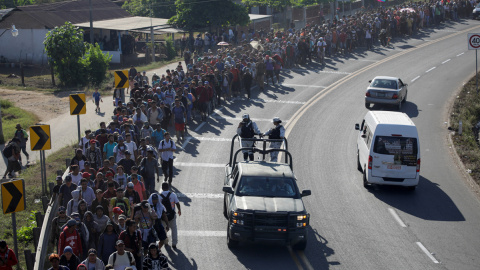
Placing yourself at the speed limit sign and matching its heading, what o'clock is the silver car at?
The silver car is roughly at 2 o'clock from the speed limit sign.

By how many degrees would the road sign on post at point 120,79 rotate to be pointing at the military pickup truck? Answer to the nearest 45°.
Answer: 0° — it already faces it

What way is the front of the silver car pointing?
away from the camera

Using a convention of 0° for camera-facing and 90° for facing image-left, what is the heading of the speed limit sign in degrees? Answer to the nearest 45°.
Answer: approximately 0°

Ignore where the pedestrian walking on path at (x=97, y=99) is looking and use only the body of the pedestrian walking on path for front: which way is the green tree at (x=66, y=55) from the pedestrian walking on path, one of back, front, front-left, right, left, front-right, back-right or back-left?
back

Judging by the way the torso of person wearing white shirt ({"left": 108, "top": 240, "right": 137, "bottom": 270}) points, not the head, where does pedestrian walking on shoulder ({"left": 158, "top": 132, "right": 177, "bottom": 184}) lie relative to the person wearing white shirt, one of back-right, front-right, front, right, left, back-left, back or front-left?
back

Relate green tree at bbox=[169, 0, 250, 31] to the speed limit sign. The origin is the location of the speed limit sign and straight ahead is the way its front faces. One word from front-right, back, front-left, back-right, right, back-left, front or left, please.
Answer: back-right

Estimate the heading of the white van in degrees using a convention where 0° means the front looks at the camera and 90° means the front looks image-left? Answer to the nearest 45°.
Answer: approximately 180°
